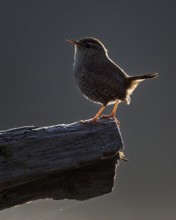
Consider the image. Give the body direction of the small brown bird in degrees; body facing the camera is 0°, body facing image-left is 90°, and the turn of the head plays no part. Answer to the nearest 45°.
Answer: approximately 90°
